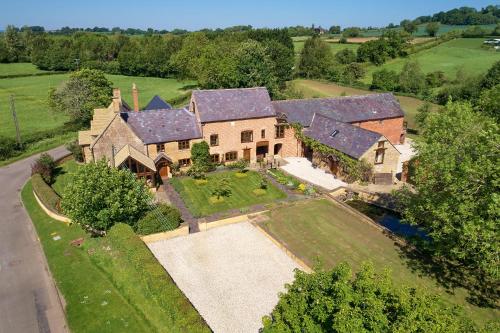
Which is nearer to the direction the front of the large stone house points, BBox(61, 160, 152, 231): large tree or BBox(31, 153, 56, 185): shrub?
the large tree

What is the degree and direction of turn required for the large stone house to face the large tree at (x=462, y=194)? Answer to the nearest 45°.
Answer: approximately 45° to its left

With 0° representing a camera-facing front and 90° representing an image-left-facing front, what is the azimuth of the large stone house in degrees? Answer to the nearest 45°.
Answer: approximately 0°

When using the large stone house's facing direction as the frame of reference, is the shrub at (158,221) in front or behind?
in front

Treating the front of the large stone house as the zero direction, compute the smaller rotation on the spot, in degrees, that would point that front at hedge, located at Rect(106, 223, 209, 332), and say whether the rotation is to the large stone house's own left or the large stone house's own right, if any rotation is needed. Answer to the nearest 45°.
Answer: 0° — it already faces it

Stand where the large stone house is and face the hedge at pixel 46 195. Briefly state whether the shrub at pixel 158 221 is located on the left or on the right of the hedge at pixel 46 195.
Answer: left

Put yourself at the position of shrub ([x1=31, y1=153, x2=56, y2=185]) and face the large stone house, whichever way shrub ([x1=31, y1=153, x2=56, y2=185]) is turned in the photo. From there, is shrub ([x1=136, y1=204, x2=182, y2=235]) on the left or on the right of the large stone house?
right

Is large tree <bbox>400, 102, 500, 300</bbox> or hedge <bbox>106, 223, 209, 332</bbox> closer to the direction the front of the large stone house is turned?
the hedge

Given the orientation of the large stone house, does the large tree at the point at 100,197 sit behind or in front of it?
in front

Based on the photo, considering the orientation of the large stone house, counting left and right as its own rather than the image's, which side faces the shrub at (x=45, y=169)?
right
